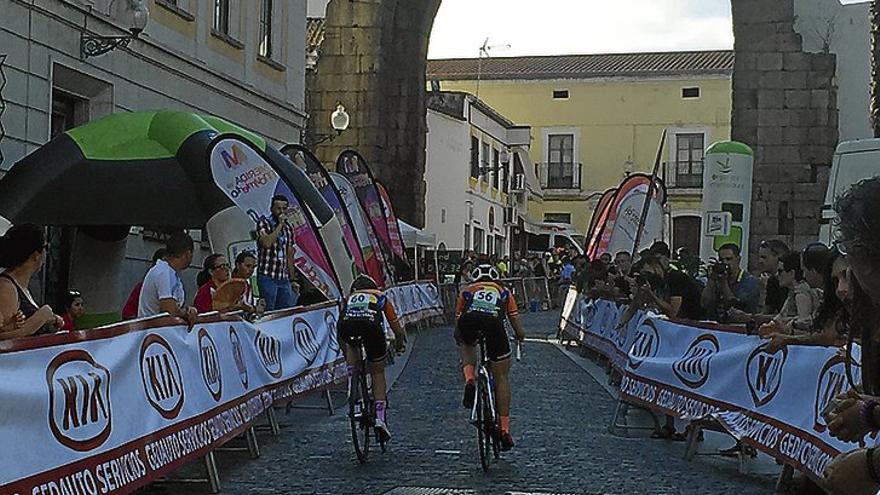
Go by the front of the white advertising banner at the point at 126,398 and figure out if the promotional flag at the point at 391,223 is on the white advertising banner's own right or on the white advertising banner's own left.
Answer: on the white advertising banner's own left

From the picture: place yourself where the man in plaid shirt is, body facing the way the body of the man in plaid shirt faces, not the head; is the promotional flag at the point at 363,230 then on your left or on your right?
on your left

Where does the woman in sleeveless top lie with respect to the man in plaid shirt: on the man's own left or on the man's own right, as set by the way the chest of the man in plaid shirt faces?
on the man's own right

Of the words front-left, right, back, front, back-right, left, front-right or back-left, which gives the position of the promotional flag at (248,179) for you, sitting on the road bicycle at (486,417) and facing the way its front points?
front-left

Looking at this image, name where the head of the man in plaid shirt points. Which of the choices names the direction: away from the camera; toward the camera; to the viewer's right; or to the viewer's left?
toward the camera

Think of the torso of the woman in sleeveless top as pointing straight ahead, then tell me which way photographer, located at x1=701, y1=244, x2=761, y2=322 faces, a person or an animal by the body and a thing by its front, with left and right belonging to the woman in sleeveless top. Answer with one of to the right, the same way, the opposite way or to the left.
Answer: the opposite way

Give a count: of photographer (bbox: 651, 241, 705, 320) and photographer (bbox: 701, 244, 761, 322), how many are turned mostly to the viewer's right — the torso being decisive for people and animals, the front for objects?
0

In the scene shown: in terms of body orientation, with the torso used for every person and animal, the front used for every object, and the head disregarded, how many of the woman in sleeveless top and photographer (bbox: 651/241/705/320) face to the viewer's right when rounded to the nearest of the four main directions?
1

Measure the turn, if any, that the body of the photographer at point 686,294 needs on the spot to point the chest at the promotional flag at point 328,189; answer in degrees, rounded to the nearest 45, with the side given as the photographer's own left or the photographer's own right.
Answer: approximately 45° to the photographer's own right

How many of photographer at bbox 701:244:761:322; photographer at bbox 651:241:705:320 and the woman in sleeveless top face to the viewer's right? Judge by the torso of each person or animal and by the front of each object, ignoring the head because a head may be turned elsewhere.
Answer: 1

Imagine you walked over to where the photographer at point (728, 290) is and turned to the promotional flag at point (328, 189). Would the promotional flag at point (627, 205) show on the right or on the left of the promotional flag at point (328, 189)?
right

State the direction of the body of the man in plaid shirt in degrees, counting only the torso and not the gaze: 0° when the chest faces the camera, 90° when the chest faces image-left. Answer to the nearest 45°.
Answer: approximately 315°

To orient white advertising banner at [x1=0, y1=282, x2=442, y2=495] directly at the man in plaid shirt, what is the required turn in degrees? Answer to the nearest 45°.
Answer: approximately 135° to its left

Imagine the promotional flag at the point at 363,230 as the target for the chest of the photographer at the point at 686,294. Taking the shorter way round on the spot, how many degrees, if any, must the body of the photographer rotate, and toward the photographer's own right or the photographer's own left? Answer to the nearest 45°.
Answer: approximately 45° to the photographer's own right

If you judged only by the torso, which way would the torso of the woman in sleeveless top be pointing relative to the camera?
to the viewer's right
